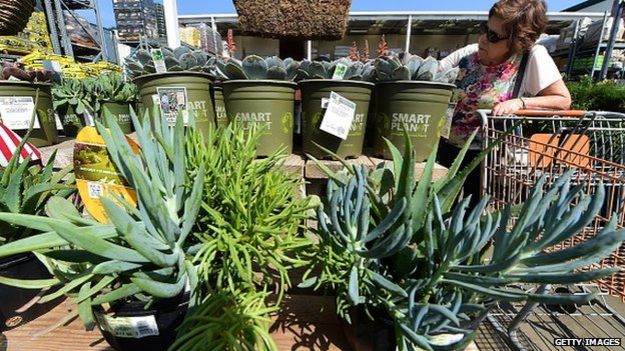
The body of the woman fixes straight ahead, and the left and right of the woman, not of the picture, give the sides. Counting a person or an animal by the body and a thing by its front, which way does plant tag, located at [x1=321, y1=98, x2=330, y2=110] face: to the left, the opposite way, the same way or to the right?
to the left

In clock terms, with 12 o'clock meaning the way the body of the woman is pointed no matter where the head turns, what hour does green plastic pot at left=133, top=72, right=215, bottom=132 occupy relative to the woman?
The green plastic pot is roughly at 12 o'clock from the woman.

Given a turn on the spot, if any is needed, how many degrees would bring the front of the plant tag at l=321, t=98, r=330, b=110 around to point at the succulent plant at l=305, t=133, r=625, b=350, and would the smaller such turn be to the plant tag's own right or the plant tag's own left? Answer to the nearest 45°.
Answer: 0° — it already faces it

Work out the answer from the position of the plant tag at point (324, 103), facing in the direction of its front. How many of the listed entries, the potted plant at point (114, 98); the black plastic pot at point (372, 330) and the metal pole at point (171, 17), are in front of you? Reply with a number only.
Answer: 1

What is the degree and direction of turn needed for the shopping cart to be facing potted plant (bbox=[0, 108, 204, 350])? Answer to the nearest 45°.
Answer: approximately 45° to its right

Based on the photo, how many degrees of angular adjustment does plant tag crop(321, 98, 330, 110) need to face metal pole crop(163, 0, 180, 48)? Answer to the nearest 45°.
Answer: approximately 135° to its right

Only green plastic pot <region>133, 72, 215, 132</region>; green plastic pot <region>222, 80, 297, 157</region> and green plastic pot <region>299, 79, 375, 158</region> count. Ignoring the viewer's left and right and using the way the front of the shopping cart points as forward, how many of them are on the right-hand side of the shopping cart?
3

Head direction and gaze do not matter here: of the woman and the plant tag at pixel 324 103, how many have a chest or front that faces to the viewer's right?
0

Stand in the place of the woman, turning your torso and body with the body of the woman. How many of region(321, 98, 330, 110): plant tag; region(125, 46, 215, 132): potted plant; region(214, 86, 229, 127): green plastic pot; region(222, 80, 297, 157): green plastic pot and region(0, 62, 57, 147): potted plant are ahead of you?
5

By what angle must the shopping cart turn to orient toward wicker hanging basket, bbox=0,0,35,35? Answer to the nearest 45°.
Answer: approximately 90° to its right

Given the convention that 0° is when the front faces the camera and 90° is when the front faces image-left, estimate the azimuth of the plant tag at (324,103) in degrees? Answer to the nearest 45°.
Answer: approximately 0°

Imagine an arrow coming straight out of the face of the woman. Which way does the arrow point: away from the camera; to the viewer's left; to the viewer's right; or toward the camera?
to the viewer's left

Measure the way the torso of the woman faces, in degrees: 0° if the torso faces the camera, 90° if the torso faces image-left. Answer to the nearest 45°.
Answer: approximately 45°

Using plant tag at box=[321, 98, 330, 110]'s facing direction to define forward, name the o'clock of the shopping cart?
The shopping cart is roughly at 9 o'clock from the plant tag.

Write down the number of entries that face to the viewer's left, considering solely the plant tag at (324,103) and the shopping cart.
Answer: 0
